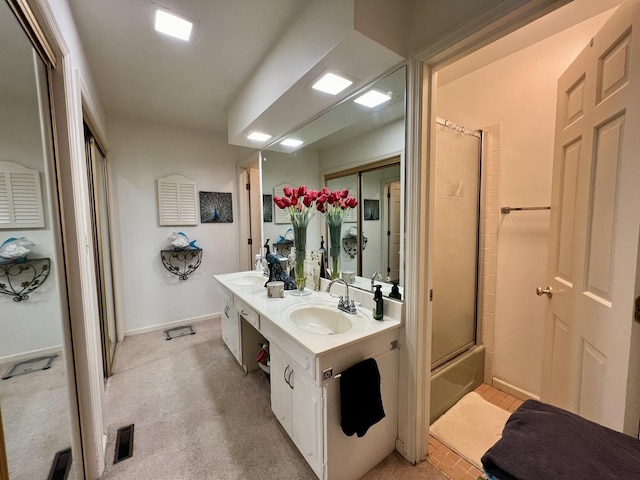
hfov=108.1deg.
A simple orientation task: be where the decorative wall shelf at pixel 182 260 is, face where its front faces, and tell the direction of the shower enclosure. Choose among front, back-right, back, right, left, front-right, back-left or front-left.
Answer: front-left

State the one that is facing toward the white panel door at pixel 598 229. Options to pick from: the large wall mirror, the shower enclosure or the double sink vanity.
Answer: the shower enclosure

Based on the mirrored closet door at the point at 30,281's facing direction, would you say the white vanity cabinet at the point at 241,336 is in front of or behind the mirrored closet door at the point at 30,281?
in front

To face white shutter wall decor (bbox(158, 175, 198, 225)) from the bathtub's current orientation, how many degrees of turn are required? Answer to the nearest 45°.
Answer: approximately 135° to its right

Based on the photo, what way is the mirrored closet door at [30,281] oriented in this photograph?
to the viewer's right

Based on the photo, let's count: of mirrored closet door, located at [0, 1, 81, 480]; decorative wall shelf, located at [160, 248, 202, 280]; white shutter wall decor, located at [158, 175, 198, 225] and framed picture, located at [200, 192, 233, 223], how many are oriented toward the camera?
3
